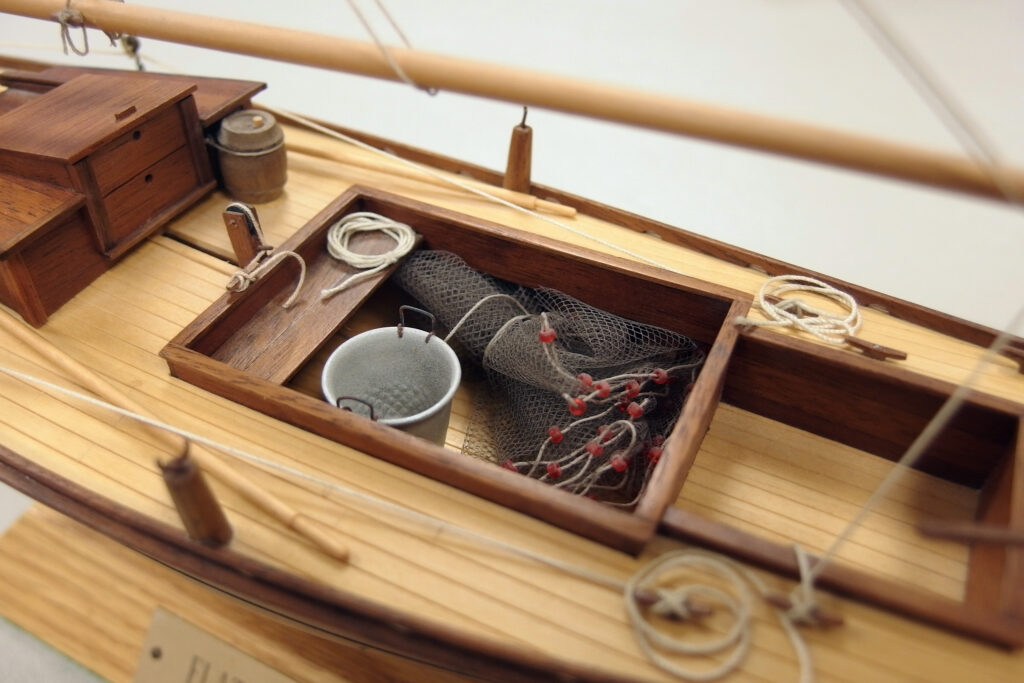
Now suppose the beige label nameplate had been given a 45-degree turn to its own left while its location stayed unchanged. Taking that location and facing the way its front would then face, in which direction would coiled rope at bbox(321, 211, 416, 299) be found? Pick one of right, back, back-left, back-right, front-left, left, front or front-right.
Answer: left

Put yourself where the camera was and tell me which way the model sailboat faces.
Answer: facing away from the viewer and to the left of the viewer

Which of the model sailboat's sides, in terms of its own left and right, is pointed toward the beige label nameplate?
left

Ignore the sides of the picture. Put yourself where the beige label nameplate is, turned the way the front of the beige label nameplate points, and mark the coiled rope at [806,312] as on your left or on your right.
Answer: on your left

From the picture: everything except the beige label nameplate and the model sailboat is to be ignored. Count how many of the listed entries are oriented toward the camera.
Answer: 1

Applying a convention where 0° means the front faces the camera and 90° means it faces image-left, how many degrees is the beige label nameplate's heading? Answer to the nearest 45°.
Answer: approximately 0°
